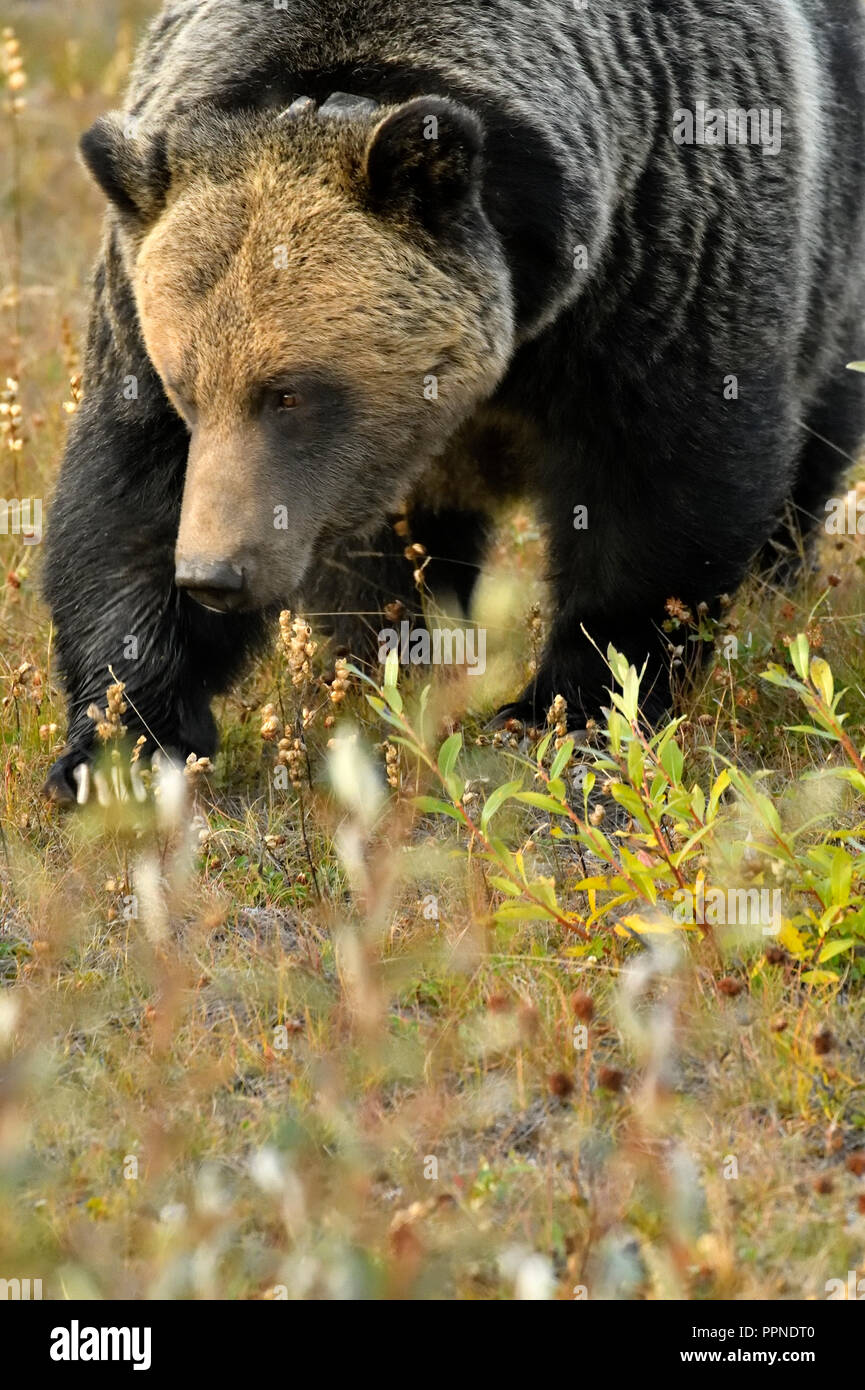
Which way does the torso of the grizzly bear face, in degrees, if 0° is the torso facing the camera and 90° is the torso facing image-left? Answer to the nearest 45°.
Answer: approximately 45°
